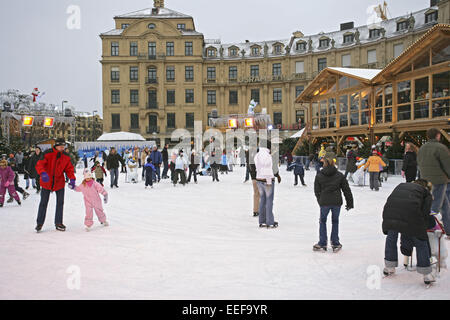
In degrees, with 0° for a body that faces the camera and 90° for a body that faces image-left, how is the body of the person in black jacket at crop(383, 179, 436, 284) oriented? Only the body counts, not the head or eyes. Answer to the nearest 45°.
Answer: approximately 225°

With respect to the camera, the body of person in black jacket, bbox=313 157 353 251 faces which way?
away from the camera

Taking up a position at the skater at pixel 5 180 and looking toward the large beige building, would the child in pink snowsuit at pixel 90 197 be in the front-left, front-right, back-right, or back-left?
back-right

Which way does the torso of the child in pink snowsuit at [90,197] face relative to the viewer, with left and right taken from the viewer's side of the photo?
facing the viewer

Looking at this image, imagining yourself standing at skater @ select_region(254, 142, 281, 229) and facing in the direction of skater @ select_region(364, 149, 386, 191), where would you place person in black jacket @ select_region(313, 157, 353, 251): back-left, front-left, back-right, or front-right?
back-right

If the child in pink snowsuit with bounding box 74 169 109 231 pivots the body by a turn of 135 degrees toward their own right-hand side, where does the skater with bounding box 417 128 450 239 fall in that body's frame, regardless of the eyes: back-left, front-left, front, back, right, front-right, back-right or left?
back

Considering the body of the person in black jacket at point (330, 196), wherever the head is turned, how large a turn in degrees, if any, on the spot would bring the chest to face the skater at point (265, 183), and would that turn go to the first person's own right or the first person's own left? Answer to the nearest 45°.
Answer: approximately 45° to the first person's own left

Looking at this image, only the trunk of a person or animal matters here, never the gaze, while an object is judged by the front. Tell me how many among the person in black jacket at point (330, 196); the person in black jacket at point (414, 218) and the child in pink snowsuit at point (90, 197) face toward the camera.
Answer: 1

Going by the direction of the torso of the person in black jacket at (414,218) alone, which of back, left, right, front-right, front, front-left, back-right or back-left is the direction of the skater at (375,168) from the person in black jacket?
front-left

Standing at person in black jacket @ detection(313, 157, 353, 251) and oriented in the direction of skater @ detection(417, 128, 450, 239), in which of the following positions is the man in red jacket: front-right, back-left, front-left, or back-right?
back-left

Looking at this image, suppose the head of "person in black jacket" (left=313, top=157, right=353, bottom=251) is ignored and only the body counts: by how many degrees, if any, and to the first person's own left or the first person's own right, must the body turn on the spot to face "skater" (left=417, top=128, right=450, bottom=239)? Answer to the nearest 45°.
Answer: approximately 45° to the first person's own right

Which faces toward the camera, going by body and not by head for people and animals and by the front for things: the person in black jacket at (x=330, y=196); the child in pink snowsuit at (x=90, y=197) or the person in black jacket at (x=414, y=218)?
the child in pink snowsuit

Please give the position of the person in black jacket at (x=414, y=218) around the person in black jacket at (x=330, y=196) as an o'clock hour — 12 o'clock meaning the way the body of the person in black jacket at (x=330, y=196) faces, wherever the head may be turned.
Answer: the person in black jacket at (x=414, y=218) is roughly at 5 o'clock from the person in black jacket at (x=330, y=196).

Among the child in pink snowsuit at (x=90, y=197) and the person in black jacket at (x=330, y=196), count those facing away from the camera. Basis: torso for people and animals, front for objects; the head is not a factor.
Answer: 1
